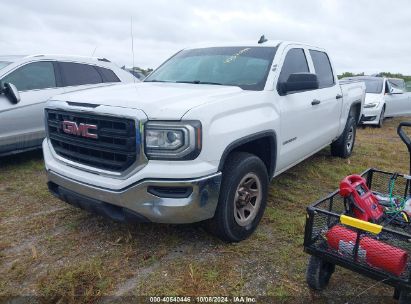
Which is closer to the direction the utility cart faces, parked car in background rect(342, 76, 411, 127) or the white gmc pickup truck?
the parked car in background

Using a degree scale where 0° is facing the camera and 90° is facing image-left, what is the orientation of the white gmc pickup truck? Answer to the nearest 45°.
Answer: approximately 45°

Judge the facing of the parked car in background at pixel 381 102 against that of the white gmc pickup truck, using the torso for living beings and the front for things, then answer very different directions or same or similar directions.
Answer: same or similar directions

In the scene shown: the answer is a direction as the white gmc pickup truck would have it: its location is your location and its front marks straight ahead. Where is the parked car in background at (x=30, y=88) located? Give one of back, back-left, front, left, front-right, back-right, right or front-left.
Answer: right

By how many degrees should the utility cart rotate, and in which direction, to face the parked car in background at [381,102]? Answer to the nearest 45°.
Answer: approximately 45° to its left

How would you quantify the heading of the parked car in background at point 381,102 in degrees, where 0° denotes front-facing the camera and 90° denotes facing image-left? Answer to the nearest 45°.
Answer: approximately 45°

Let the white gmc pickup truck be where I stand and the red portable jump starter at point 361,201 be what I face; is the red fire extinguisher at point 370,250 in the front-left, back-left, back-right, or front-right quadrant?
front-right

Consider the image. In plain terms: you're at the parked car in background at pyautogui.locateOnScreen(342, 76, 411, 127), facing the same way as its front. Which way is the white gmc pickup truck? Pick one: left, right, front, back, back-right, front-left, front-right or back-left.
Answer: front-left

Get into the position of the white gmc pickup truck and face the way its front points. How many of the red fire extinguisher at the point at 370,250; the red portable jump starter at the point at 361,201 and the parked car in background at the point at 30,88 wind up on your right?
1

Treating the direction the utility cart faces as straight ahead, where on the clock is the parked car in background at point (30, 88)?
The parked car in background is roughly at 8 o'clock from the utility cart.

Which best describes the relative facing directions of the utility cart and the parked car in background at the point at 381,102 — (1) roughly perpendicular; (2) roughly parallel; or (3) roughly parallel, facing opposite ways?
roughly parallel, facing opposite ways

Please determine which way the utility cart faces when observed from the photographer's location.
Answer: facing away from the viewer and to the right of the viewer

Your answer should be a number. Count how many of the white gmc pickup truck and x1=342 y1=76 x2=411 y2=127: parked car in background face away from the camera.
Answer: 0

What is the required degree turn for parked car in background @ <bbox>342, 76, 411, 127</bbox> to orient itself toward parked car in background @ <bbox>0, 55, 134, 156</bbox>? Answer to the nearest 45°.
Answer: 0° — it already faces it
